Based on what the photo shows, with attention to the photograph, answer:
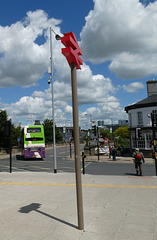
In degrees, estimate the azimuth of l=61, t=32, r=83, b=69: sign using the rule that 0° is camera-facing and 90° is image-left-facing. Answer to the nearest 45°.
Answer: approximately 315°

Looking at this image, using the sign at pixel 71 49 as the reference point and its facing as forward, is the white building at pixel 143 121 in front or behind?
behind
